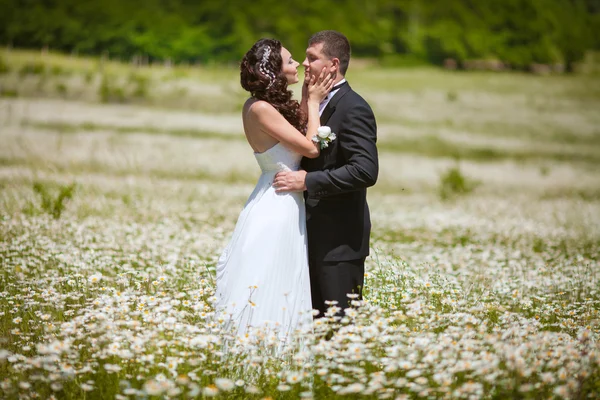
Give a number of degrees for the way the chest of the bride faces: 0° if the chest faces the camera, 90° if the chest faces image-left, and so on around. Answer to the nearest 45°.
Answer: approximately 270°

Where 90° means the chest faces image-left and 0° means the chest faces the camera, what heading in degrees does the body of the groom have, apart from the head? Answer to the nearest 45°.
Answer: approximately 90°

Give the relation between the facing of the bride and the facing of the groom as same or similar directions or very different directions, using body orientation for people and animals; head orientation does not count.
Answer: very different directions

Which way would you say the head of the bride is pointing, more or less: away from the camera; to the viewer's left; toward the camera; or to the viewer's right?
to the viewer's right

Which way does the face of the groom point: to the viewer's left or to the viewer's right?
to the viewer's left

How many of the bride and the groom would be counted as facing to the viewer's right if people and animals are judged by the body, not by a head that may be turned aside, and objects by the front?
1
